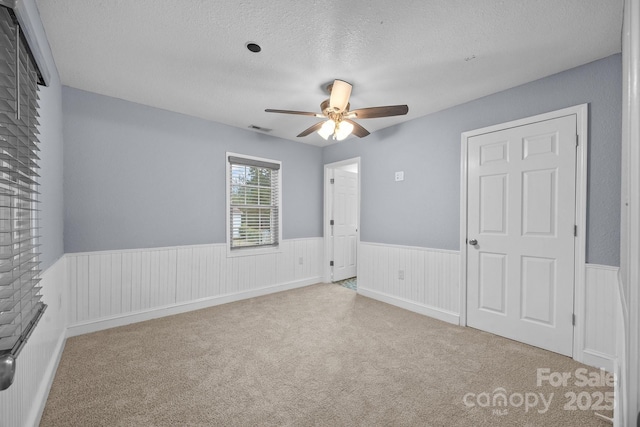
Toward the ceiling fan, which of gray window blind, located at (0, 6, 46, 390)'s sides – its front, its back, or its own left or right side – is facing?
front

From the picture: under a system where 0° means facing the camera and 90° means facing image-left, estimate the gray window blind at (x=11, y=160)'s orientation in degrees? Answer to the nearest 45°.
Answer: approximately 270°

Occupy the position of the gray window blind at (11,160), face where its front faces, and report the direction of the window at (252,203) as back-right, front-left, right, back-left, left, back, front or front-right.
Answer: front-left
